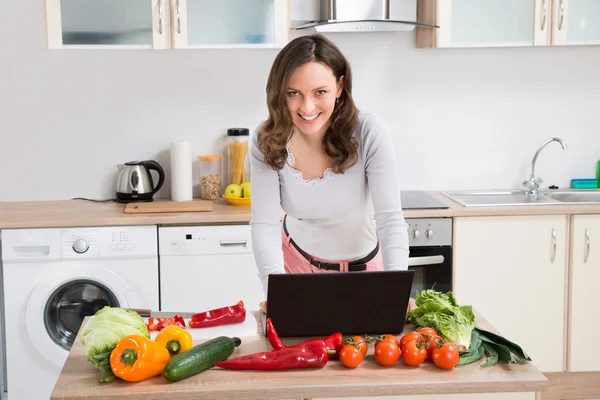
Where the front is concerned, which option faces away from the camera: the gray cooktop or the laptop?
the laptop

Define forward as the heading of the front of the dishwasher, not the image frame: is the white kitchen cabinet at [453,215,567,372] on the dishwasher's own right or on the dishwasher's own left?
on the dishwasher's own left

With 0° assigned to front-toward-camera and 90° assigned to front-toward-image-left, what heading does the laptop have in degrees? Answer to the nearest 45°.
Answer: approximately 180°

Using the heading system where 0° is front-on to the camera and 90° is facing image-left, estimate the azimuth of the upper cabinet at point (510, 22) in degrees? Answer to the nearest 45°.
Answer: approximately 0°

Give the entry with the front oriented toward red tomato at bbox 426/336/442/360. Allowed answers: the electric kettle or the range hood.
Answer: the range hood

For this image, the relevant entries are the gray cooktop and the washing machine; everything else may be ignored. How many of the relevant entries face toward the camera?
2

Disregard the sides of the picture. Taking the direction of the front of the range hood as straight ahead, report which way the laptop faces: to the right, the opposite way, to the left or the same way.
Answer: the opposite way

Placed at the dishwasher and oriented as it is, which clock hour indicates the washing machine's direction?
The washing machine is roughly at 3 o'clock from the dishwasher.

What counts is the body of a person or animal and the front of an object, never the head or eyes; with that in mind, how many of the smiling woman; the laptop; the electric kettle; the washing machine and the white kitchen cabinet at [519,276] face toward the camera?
3

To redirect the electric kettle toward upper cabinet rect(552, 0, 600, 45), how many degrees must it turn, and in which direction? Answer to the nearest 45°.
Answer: approximately 180°
